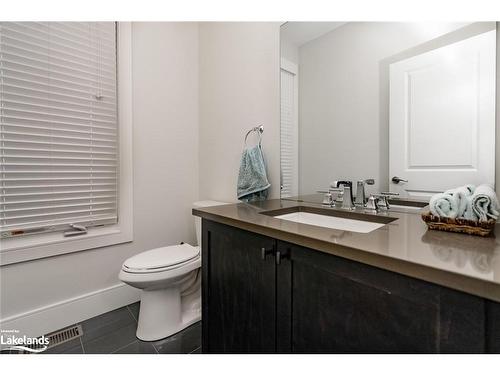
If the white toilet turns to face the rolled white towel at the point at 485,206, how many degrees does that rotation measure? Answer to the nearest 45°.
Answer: approximately 90° to its left

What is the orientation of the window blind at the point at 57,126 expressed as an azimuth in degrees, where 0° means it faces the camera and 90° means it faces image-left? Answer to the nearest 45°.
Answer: approximately 315°

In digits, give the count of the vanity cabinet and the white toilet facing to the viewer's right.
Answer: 0

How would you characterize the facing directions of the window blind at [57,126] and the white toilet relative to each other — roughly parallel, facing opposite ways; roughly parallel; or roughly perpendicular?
roughly perpendicular

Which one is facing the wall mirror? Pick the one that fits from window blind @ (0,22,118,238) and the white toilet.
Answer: the window blind

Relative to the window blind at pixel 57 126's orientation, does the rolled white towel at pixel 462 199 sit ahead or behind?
ahead

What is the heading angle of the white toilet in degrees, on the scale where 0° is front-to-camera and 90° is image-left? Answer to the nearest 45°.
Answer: approximately 45°

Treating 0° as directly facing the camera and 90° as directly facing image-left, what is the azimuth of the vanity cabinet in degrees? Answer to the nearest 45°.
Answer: approximately 45°
